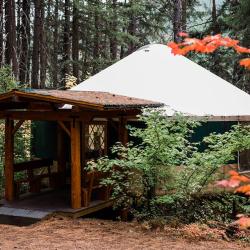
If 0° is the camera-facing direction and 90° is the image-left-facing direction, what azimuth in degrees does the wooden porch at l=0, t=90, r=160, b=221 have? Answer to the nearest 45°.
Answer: approximately 45°

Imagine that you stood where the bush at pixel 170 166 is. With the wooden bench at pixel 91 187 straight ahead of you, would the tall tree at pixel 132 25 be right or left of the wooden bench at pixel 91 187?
right

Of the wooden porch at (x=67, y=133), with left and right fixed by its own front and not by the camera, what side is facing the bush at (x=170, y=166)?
left

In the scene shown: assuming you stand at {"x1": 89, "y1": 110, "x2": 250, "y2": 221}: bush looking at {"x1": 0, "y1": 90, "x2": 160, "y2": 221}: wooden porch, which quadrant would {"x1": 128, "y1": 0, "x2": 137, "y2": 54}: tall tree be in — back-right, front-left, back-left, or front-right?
front-right

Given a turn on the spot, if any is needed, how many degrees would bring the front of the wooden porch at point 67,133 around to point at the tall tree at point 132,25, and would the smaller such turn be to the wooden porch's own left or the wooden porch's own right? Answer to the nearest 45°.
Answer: approximately 135° to the wooden porch's own right

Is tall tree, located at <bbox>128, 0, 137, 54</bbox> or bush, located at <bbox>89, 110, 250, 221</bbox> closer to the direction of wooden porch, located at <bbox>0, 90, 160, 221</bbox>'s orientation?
the bush
